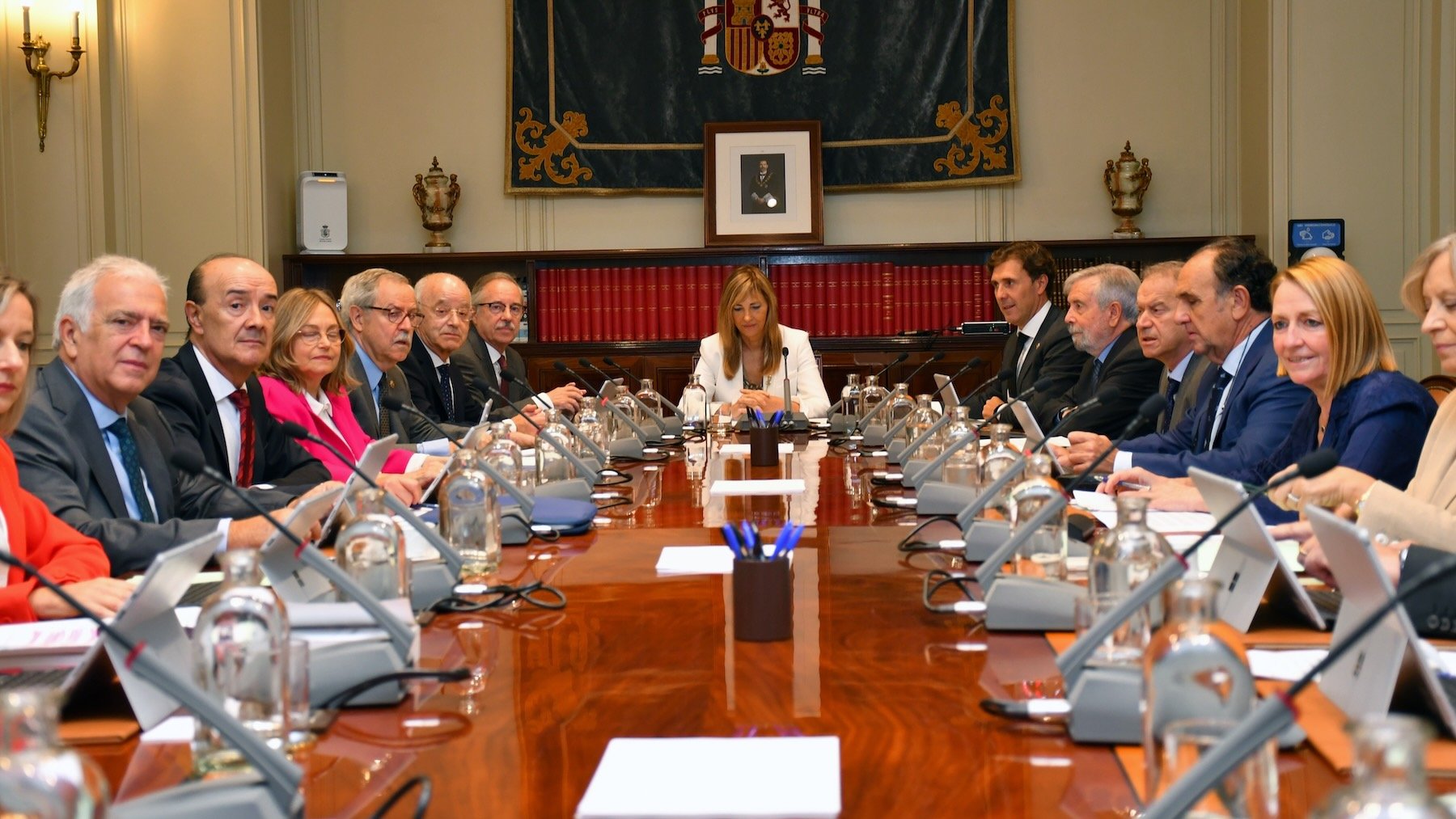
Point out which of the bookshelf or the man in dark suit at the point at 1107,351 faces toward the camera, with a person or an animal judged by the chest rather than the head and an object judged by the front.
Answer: the bookshelf

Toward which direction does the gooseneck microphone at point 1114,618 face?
to the viewer's right

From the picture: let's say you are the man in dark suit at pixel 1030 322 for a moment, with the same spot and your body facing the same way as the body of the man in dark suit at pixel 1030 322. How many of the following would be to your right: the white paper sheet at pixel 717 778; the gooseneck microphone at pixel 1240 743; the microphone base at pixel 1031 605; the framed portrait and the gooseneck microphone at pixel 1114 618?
1

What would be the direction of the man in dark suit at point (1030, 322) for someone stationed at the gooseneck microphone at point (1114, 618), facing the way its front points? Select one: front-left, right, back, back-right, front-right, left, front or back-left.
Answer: left

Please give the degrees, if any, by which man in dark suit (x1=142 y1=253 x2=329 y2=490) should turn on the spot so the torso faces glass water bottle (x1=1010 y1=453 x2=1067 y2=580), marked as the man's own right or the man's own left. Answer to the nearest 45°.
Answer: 0° — they already face it

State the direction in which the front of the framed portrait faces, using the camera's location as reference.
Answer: facing the viewer

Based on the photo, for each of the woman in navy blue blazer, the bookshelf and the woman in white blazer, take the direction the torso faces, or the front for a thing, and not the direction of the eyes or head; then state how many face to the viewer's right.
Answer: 0

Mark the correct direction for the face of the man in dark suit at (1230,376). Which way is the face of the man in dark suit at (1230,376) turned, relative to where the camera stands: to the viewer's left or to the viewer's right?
to the viewer's left

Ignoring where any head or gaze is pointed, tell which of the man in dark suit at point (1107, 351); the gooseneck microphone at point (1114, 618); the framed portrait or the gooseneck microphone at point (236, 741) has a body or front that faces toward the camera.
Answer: the framed portrait

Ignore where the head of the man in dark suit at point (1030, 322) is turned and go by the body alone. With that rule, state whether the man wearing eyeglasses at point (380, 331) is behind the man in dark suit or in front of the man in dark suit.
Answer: in front

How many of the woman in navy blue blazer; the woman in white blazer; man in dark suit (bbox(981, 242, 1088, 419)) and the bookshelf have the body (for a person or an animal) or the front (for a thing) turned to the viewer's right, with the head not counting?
0

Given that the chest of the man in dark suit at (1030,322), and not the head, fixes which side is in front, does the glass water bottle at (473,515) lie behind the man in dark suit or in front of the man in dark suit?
in front

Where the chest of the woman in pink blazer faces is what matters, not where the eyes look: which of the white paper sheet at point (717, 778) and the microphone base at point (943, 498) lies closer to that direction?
the microphone base

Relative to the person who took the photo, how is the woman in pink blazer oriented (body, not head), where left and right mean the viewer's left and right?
facing the viewer and to the right of the viewer

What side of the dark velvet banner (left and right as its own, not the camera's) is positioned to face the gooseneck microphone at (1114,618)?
front

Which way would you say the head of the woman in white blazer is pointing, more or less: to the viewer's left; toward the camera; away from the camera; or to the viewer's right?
toward the camera

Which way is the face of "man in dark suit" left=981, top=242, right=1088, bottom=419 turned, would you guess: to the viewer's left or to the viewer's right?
to the viewer's left

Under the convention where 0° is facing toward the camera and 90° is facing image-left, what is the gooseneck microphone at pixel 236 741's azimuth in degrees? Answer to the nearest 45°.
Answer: approximately 90°
